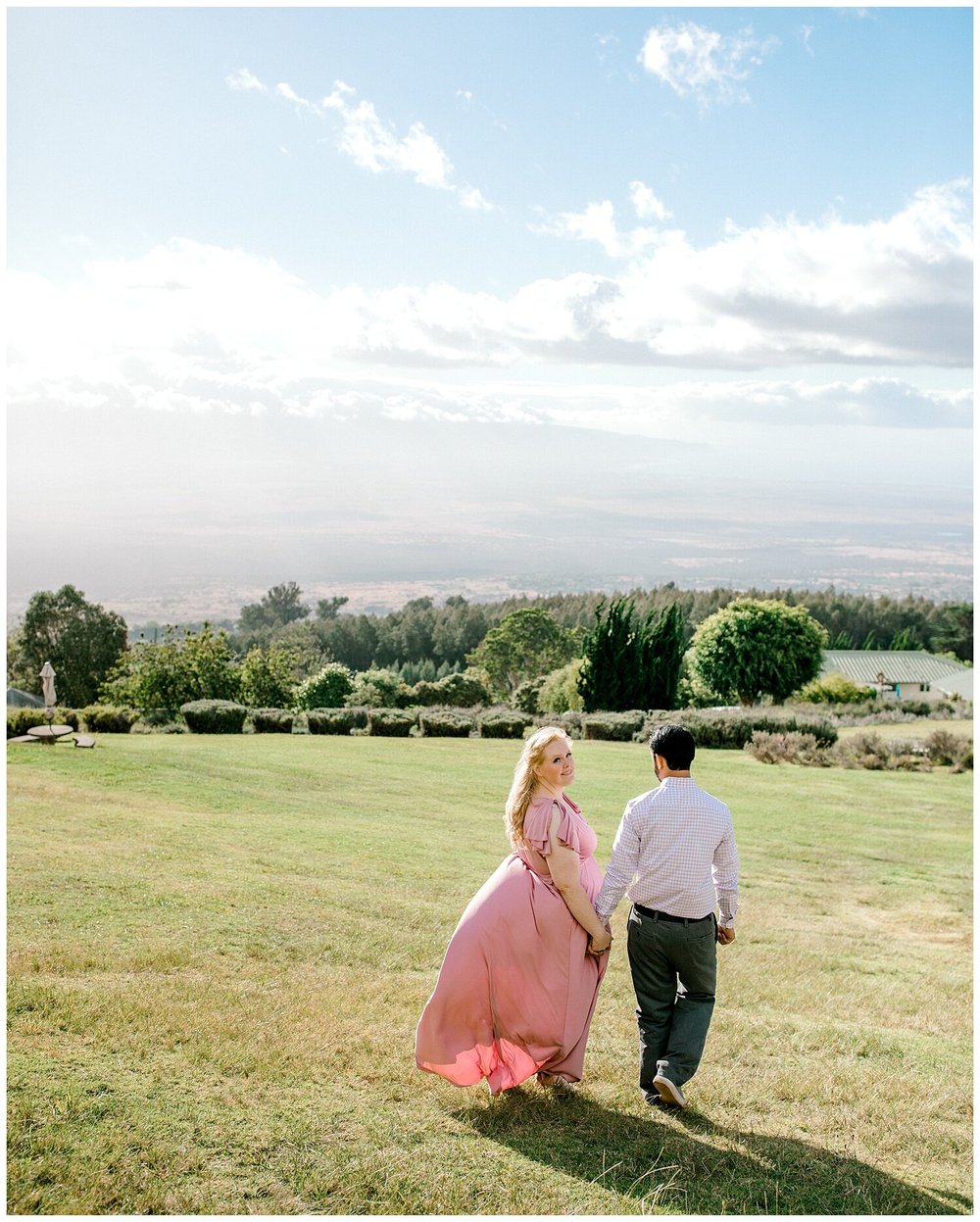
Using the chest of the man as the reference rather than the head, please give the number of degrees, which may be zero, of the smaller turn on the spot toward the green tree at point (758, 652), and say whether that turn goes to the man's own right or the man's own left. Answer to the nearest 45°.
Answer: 0° — they already face it

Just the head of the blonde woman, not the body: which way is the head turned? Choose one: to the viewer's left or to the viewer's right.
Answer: to the viewer's right

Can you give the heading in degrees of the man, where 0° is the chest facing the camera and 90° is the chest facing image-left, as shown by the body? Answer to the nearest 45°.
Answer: approximately 180°

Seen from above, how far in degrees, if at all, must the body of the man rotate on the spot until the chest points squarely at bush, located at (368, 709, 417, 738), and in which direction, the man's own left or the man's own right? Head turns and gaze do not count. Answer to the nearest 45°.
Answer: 0° — they already face it

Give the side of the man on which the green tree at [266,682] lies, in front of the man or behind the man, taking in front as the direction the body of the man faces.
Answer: in front

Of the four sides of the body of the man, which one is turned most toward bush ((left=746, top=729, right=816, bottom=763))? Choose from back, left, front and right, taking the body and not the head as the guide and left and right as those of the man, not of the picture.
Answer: front

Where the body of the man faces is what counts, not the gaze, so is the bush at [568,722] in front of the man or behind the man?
in front
